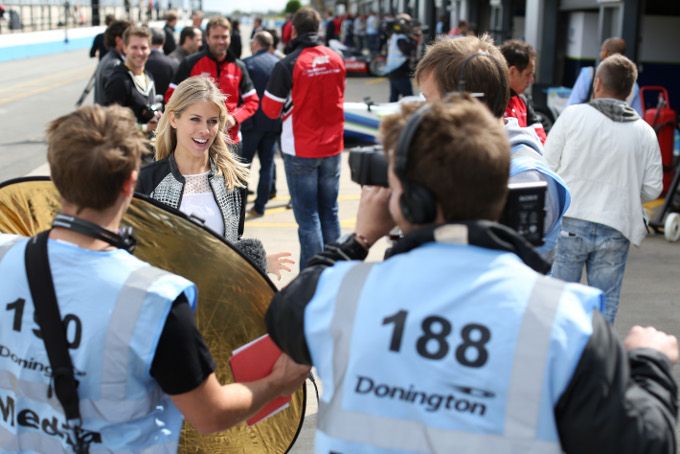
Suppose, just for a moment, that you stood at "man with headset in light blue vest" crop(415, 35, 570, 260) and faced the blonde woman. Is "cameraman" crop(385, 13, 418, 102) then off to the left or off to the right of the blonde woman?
right

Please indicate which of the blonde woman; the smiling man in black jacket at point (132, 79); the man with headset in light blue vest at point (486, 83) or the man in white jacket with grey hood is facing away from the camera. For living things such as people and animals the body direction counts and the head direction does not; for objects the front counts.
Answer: the man in white jacket with grey hood

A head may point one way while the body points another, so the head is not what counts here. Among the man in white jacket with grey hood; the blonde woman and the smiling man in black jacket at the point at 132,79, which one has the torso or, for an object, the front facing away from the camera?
the man in white jacket with grey hood

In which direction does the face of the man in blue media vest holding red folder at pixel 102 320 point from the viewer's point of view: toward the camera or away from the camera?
away from the camera

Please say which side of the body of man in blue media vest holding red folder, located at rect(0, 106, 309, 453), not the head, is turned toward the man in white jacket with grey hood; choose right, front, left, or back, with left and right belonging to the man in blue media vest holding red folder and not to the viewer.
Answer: front

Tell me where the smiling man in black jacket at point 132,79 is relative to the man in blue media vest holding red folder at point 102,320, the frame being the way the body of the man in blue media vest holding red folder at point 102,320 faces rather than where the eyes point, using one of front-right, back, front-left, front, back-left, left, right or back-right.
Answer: front-left

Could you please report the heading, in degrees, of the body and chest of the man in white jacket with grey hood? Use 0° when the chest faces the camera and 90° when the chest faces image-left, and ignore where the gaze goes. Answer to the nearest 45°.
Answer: approximately 180°
